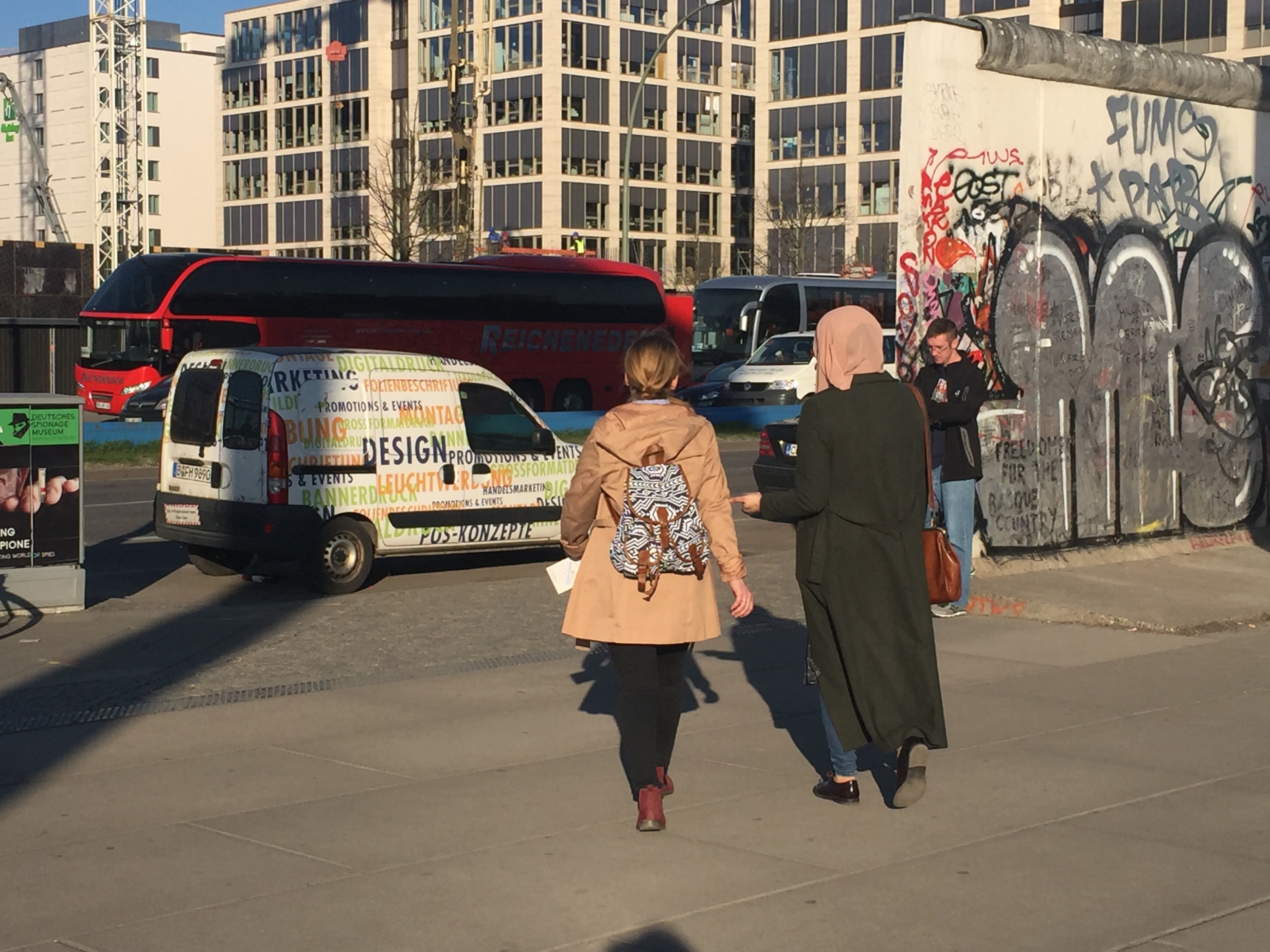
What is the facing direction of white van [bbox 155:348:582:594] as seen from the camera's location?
facing away from the viewer and to the right of the viewer

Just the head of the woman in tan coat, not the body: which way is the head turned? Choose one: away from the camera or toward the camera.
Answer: away from the camera

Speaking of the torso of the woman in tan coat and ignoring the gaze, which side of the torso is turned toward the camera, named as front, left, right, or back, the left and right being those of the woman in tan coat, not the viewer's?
back

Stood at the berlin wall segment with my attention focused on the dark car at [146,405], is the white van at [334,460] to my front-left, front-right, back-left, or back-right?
front-left

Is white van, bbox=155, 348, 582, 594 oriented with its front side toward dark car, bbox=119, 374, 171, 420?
no

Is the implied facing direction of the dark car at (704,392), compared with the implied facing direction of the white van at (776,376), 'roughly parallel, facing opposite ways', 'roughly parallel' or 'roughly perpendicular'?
roughly parallel

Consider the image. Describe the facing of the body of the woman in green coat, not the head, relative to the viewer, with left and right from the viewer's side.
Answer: facing away from the viewer and to the left of the viewer

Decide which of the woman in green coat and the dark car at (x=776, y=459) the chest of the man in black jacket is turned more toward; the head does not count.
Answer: the woman in green coat

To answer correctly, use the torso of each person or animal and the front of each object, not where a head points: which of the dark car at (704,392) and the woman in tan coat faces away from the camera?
the woman in tan coat

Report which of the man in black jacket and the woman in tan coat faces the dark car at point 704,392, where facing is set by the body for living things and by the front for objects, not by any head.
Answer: the woman in tan coat

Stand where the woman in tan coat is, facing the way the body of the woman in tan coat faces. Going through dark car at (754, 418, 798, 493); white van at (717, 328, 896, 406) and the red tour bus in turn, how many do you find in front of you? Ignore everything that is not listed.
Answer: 3

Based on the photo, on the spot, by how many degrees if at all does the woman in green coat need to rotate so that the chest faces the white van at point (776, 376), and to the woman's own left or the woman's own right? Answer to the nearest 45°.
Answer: approximately 45° to the woman's own right

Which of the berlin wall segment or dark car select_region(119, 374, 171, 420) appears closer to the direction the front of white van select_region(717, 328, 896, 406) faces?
the dark car

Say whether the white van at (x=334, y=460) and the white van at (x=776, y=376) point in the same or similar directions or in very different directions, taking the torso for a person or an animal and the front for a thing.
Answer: very different directions

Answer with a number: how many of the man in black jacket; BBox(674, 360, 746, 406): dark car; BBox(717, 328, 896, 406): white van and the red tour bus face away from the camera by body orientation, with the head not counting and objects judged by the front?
0

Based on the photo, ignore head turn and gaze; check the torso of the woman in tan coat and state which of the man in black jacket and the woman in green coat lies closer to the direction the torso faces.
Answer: the man in black jacket

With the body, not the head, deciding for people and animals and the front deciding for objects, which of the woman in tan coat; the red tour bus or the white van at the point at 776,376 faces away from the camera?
the woman in tan coat

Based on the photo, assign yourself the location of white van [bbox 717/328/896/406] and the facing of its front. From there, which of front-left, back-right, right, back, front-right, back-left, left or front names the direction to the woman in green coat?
front-left

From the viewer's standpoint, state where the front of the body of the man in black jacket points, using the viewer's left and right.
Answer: facing the viewer and to the left of the viewer
